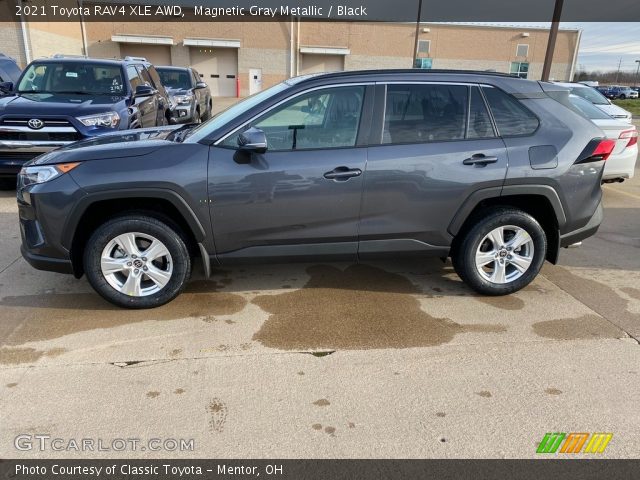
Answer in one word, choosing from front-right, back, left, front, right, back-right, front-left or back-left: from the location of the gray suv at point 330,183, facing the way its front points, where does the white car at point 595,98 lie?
back-right

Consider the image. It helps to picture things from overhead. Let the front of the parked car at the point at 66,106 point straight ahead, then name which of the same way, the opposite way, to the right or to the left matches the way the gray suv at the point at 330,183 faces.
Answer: to the right

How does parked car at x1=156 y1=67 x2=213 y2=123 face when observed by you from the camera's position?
facing the viewer and to the left of the viewer

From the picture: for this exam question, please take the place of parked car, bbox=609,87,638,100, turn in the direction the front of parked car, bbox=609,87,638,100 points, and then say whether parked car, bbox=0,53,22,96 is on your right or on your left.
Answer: on your right

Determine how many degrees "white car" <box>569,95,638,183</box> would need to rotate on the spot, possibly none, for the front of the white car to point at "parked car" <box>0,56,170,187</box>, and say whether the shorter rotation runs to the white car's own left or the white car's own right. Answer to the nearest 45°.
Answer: approximately 90° to the white car's own left

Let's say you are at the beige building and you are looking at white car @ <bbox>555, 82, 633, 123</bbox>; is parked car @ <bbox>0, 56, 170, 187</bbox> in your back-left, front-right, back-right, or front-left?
front-right

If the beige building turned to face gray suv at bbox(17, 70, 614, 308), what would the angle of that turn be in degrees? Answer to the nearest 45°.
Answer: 0° — it already faces it

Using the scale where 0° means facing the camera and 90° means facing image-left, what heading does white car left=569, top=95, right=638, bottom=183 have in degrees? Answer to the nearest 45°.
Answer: approximately 135°

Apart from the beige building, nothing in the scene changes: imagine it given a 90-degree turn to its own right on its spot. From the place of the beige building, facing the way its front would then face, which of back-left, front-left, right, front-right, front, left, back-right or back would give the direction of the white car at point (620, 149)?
left

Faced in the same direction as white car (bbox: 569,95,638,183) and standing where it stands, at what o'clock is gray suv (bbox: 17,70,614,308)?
The gray suv is roughly at 8 o'clock from the white car.

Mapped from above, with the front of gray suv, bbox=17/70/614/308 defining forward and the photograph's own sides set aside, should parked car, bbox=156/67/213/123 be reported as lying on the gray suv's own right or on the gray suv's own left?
on the gray suv's own right

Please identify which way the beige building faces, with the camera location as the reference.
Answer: facing the viewer

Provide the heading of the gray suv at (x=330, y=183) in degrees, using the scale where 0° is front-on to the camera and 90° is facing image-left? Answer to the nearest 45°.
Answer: approximately 90°

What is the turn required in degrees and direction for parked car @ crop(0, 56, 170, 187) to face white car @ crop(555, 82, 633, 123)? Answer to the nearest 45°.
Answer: approximately 135° to its left
